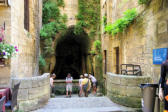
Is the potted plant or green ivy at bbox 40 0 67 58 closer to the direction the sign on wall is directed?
the potted plant

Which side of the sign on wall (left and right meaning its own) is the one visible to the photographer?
front

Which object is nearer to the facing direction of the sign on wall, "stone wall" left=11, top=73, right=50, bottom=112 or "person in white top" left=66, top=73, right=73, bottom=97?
the stone wall

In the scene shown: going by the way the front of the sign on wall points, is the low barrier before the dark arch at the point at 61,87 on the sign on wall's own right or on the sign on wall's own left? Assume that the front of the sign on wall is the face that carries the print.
on the sign on wall's own right

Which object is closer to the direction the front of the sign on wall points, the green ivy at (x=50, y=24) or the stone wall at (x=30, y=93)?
the stone wall

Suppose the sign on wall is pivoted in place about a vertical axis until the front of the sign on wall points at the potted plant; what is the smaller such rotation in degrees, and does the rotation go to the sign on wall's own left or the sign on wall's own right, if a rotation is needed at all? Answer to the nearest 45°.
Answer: approximately 45° to the sign on wall's own right

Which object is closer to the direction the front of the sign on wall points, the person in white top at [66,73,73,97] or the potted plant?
the potted plant

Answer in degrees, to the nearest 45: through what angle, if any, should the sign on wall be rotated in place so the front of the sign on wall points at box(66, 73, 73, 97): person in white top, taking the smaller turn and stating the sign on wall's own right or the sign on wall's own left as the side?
approximately 135° to the sign on wall's own right
